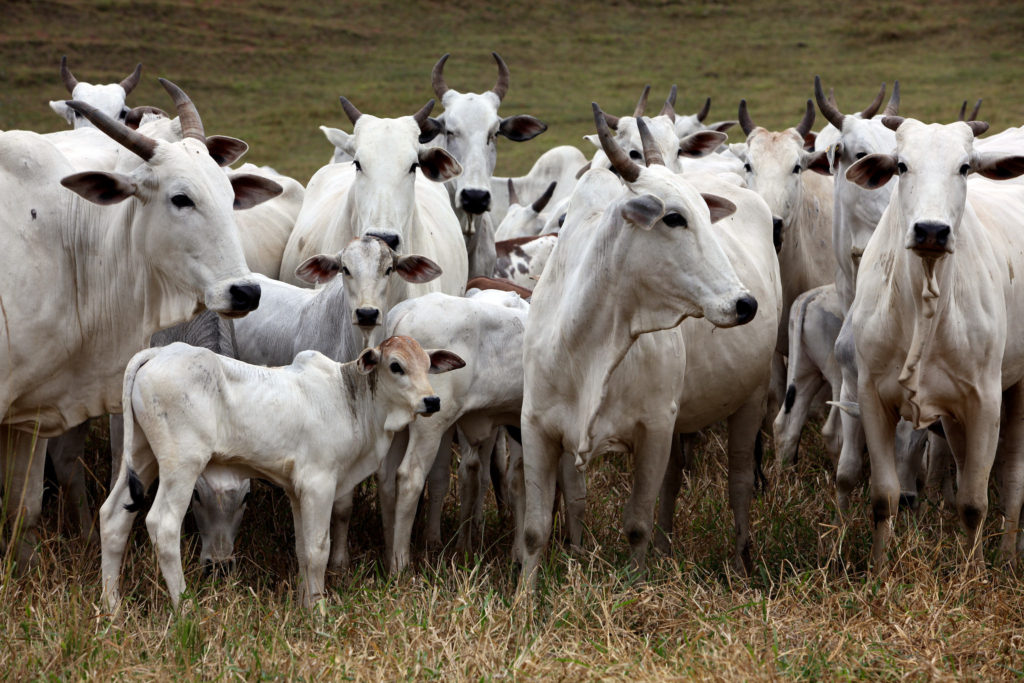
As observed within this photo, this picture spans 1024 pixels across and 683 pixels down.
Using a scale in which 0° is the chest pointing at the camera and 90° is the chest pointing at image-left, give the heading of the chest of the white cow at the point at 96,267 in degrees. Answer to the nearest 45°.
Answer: approximately 315°

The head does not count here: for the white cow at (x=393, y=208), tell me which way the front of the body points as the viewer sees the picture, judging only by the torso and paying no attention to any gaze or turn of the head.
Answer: toward the camera

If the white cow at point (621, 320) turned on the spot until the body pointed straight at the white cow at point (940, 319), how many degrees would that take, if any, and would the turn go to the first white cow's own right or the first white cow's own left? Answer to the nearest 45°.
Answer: approximately 135° to the first white cow's own left

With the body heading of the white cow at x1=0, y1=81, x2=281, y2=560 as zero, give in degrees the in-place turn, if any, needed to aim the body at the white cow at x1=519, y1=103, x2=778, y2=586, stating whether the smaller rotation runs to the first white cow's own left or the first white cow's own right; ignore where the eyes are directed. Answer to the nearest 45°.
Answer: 0° — it already faces it

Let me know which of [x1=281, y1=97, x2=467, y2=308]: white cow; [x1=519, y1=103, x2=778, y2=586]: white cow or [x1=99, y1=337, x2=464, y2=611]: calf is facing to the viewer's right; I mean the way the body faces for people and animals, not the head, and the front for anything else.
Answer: the calf

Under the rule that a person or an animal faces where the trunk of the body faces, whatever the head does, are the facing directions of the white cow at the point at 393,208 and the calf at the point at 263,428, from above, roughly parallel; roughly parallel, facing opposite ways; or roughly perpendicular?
roughly perpendicular

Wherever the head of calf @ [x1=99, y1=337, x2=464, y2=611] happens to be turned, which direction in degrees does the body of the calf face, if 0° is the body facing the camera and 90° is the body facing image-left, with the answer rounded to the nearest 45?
approximately 270°

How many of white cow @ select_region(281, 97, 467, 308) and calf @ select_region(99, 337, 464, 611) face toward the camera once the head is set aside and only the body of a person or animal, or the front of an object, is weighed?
1

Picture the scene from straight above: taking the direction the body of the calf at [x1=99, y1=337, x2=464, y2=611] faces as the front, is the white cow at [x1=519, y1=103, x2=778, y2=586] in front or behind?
in front

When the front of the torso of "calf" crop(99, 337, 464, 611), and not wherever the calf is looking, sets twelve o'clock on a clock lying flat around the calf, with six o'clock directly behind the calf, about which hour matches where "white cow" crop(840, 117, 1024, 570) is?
The white cow is roughly at 12 o'clock from the calf.

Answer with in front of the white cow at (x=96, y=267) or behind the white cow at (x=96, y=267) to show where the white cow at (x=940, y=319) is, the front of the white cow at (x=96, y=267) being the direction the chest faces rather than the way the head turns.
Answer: in front

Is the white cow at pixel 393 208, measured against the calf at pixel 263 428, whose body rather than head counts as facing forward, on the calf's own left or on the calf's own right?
on the calf's own left

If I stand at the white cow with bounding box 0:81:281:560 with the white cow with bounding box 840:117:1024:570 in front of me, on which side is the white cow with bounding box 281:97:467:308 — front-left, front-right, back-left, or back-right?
front-left

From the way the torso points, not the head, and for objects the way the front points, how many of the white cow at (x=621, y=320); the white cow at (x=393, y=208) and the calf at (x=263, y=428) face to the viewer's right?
1

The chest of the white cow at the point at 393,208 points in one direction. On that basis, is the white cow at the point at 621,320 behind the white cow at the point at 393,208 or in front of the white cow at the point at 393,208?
in front
